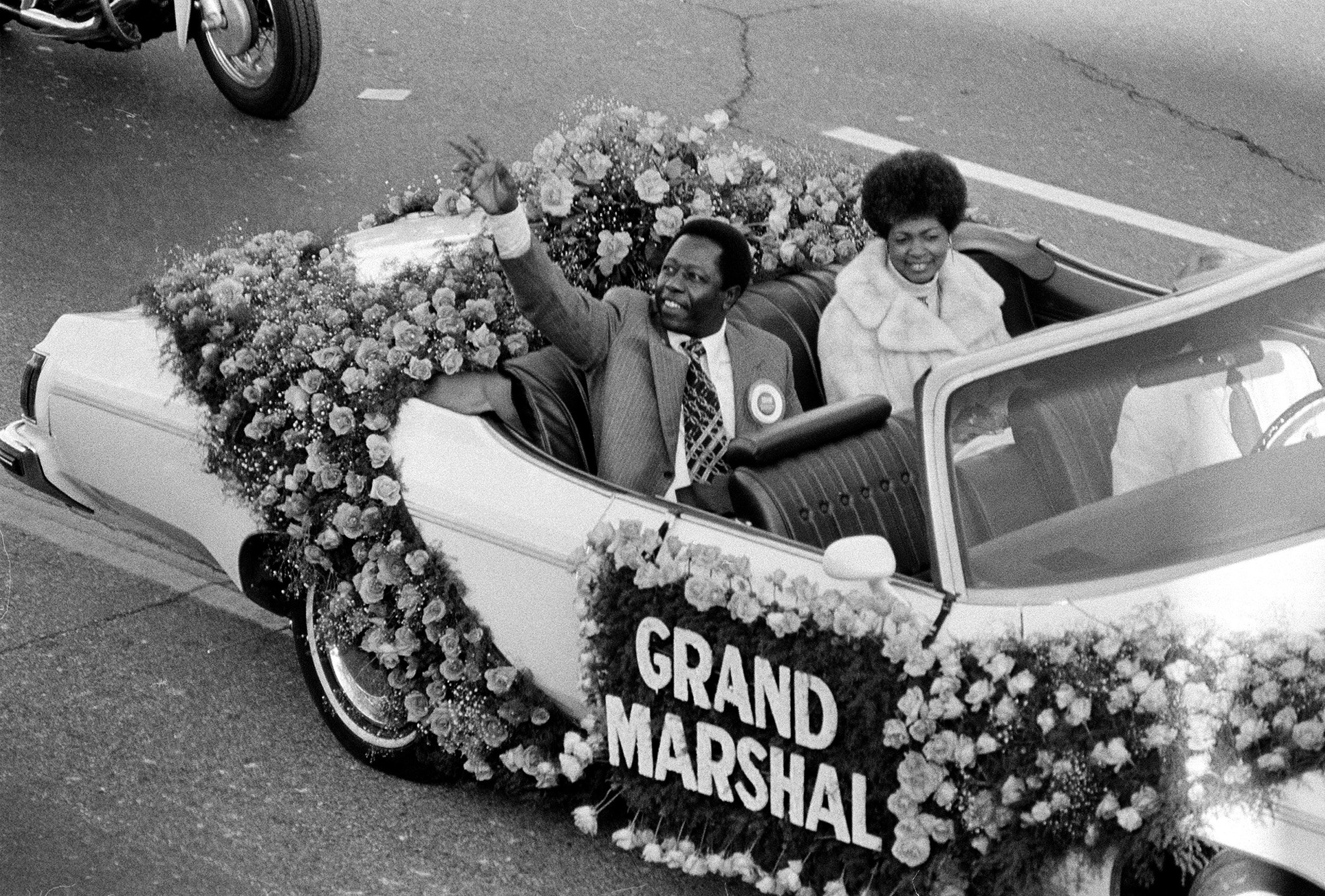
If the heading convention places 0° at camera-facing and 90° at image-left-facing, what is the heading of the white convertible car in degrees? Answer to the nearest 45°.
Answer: approximately 315°

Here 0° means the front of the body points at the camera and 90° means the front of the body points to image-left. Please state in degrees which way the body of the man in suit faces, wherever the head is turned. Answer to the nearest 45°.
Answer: approximately 0°

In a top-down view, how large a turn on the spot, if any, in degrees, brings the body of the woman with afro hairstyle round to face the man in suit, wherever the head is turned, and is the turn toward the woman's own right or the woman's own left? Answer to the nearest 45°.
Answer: approximately 45° to the woman's own right
